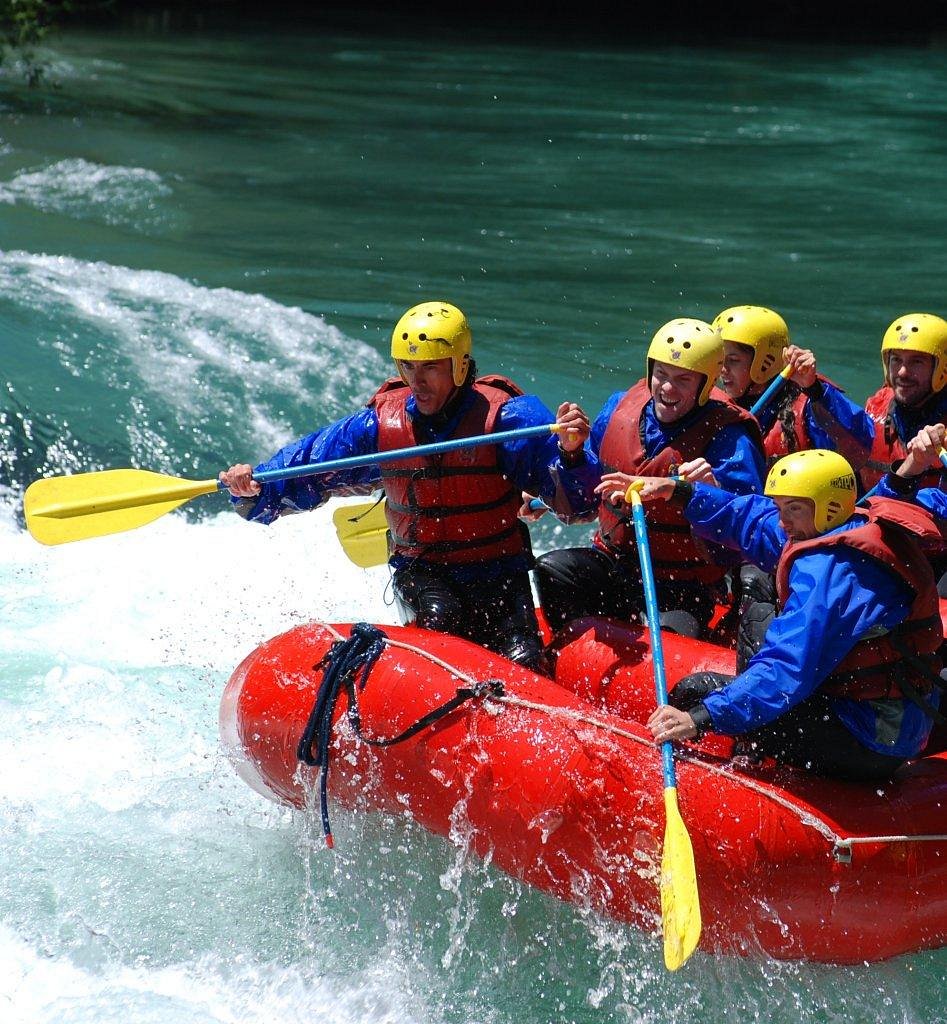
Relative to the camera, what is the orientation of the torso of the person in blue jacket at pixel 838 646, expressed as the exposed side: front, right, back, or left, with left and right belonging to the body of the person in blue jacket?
left

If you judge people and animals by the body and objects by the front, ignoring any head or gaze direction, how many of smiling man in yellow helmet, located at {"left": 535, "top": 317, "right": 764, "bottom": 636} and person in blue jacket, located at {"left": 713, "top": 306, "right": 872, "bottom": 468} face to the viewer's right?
0

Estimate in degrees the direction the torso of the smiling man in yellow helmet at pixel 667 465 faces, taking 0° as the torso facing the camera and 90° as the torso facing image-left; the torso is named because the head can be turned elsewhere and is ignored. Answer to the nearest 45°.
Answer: approximately 45°

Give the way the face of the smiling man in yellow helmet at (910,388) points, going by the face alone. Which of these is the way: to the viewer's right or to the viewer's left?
to the viewer's left

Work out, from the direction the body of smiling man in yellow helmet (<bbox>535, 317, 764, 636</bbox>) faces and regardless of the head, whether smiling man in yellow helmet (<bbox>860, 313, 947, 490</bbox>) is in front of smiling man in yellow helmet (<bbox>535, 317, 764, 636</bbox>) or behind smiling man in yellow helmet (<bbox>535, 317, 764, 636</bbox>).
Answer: behind

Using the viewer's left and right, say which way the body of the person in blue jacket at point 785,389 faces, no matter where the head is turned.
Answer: facing the viewer and to the left of the viewer

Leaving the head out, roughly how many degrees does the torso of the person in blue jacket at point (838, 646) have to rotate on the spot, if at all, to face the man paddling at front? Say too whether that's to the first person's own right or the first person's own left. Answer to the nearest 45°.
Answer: approximately 45° to the first person's own right

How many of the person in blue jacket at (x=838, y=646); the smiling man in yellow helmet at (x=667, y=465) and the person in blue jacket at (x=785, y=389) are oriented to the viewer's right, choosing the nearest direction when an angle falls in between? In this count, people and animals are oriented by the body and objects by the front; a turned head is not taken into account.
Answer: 0

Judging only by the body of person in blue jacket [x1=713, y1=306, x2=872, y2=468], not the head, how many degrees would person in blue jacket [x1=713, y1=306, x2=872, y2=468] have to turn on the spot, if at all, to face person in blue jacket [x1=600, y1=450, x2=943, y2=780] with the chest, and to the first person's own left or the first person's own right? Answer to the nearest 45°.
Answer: approximately 45° to the first person's own left

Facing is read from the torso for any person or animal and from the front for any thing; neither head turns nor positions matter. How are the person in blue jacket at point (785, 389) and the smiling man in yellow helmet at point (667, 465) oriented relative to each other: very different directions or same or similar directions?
same or similar directions

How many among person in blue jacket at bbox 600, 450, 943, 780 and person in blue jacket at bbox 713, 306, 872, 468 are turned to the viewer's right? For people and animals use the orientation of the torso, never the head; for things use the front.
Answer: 0

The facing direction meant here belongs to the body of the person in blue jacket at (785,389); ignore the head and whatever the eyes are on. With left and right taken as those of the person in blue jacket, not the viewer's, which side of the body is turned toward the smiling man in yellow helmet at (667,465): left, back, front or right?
front

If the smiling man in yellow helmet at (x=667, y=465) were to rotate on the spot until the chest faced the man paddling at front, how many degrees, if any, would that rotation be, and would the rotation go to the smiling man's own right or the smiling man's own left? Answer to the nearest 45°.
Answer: approximately 45° to the smiling man's own right

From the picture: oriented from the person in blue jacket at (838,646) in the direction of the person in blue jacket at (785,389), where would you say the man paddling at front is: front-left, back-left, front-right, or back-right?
front-left

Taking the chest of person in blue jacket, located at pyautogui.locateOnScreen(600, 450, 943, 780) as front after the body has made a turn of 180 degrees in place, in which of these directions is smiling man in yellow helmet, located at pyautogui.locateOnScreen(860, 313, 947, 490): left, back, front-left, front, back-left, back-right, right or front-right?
left

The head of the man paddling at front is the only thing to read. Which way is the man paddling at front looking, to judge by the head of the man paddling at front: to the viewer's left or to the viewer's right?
to the viewer's left

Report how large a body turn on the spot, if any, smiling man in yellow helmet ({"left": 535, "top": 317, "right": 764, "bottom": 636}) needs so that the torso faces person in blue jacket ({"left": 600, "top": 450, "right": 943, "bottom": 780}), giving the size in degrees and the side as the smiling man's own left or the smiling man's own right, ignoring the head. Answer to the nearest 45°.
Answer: approximately 90° to the smiling man's own left
